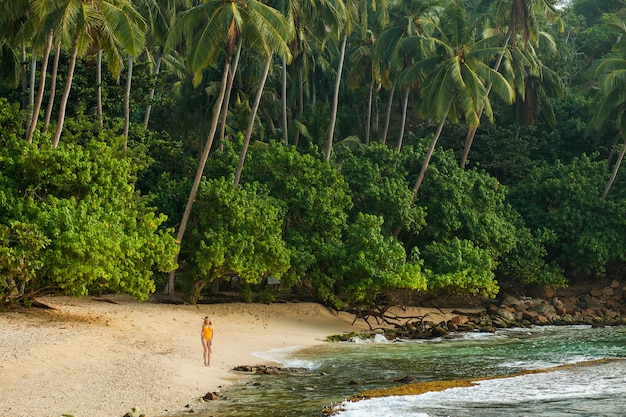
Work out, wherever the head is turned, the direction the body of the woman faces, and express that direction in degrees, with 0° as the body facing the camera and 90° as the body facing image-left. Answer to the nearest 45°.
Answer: approximately 0°

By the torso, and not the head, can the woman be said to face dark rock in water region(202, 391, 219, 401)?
yes

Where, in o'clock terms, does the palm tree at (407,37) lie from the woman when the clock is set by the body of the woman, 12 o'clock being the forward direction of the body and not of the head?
The palm tree is roughly at 7 o'clock from the woman.

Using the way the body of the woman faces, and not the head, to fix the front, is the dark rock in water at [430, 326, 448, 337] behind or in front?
behind

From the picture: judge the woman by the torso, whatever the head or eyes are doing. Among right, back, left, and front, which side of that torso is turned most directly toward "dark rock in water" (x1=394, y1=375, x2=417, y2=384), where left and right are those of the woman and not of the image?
left

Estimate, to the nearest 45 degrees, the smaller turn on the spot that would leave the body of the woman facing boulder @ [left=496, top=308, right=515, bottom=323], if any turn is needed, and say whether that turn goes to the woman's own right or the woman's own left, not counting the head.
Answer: approximately 135° to the woman's own left

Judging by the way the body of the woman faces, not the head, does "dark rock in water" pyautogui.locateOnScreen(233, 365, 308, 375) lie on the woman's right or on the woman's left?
on the woman's left
